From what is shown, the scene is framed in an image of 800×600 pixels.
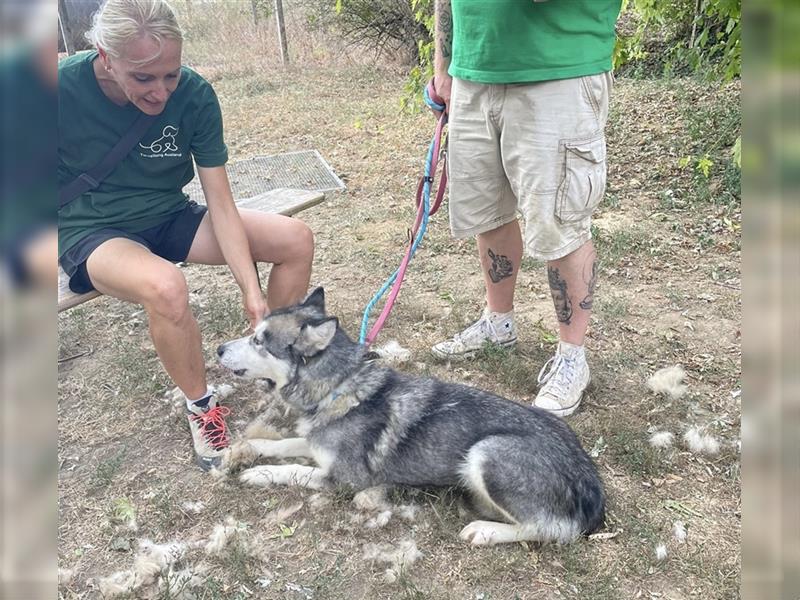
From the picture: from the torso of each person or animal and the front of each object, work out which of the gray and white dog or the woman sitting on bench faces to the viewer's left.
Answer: the gray and white dog

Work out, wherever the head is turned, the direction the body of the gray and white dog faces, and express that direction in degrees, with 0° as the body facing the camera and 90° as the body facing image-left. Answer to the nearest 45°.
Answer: approximately 90°

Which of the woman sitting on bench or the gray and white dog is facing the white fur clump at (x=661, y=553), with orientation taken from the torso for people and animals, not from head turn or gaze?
the woman sitting on bench

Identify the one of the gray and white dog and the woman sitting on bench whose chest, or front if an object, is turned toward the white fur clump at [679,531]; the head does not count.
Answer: the woman sitting on bench

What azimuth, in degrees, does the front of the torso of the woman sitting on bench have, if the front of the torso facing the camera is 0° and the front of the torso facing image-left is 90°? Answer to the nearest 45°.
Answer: approximately 315°

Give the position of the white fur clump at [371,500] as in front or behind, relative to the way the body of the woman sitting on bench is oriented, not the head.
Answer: in front

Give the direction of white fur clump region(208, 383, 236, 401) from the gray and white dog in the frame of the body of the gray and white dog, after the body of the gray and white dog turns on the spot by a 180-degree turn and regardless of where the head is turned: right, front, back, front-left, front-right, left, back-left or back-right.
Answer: back-left

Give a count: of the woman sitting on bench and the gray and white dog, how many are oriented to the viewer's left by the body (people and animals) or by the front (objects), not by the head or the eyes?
1

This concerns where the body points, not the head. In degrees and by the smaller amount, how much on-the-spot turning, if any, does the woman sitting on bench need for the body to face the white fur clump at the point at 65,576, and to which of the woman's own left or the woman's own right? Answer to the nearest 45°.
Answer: approximately 90° to the woman's own right

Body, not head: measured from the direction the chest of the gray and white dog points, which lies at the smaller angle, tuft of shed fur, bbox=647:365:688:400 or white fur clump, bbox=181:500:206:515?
the white fur clump

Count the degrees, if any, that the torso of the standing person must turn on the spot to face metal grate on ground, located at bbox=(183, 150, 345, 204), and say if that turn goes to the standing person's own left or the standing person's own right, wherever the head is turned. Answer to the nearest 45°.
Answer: approximately 90° to the standing person's own right

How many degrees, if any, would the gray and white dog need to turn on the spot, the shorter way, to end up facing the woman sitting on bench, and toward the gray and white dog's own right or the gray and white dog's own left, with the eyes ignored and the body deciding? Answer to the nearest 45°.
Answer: approximately 45° to the gray and white dog's own right
